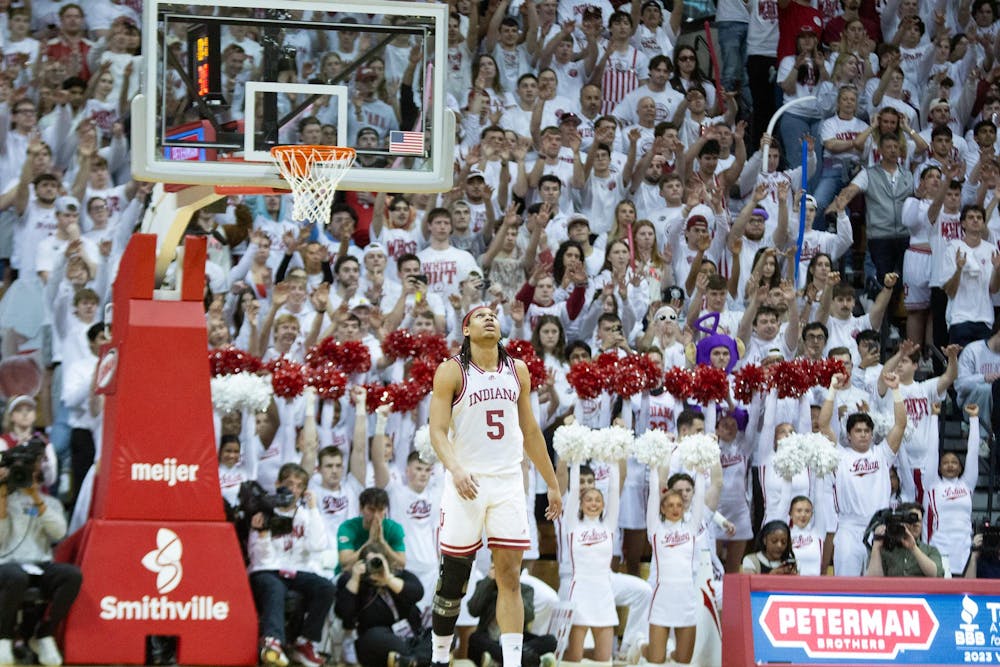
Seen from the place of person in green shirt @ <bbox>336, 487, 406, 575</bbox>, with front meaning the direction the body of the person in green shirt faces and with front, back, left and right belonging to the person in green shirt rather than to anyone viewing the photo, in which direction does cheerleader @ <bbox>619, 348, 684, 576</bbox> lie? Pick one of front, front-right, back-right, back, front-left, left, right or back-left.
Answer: back-left

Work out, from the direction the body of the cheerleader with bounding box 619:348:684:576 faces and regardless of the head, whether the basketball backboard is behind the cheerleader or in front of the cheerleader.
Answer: in front

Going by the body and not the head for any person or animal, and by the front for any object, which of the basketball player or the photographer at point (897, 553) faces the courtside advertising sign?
the photographer

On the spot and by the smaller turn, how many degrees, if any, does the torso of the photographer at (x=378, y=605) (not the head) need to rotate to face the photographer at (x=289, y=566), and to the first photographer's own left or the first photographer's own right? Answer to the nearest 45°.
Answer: approximately 90° to the first photographer's own right

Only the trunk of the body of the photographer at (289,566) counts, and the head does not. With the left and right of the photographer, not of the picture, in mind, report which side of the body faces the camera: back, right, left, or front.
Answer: front

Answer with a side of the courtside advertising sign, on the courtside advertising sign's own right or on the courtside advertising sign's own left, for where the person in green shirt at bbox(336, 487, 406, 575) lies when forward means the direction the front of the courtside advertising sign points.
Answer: on the courtside advertising sign's own right

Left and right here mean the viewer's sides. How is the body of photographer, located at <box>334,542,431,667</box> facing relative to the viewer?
facing the viewer

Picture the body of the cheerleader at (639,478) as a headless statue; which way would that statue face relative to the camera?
toward the camera

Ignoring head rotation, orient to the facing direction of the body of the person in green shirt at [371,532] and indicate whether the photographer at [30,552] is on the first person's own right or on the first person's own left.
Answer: on the first person's own right
